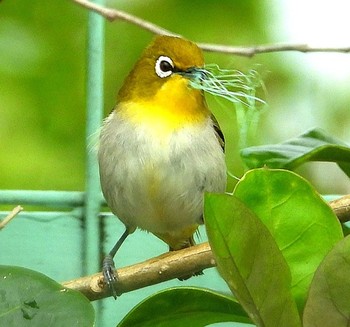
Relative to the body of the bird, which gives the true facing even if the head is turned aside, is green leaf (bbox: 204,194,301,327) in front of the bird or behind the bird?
in front

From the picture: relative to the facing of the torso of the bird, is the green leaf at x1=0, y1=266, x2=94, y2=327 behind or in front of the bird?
in front

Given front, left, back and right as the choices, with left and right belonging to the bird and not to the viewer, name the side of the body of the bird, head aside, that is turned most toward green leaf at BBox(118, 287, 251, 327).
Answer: front

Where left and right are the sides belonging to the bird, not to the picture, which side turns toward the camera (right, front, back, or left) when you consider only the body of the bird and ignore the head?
front

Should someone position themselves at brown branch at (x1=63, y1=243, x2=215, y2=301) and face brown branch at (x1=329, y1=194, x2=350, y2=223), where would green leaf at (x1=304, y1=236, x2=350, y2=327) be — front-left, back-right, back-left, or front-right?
front-right

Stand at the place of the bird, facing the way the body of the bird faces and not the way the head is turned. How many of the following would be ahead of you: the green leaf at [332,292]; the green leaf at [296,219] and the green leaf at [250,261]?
3
